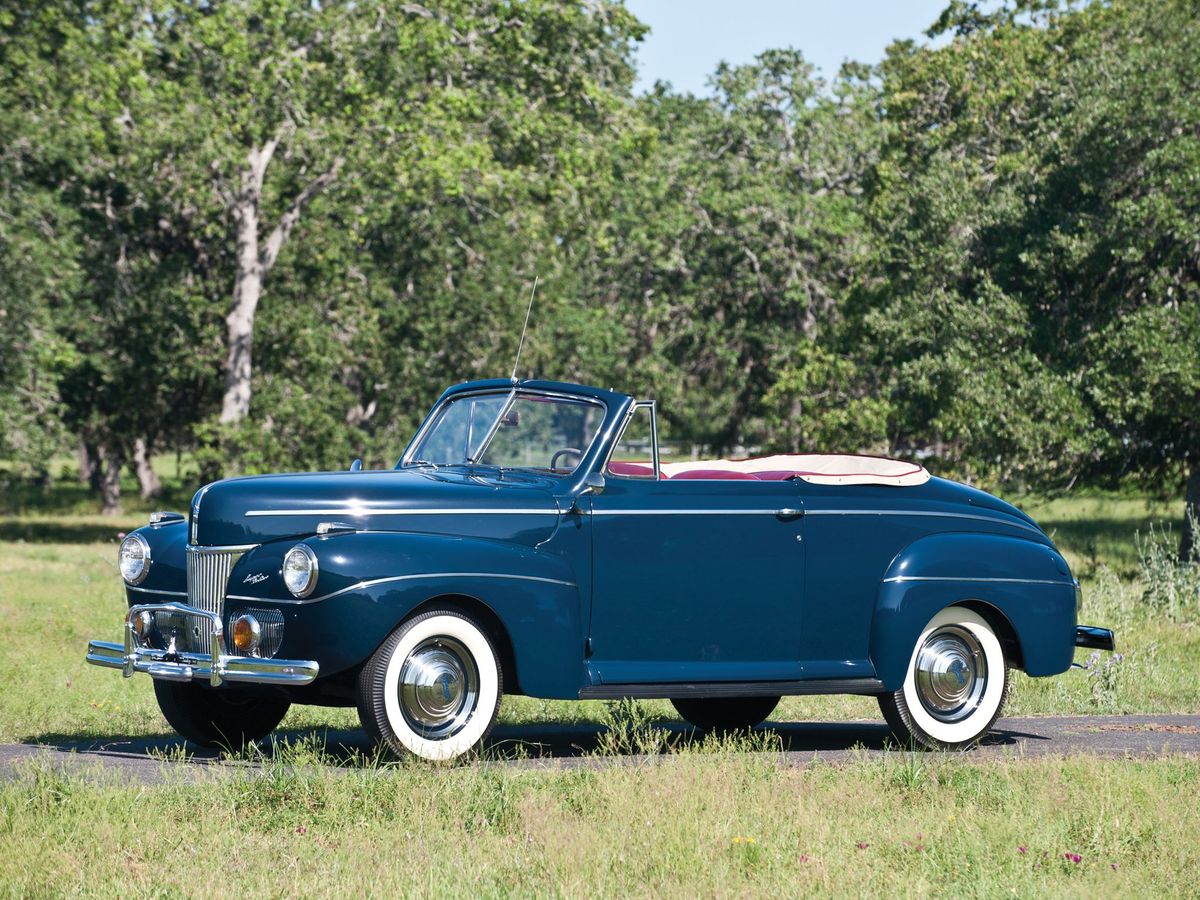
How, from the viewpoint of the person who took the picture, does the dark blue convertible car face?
facing the viewer and to the left of the viewer
